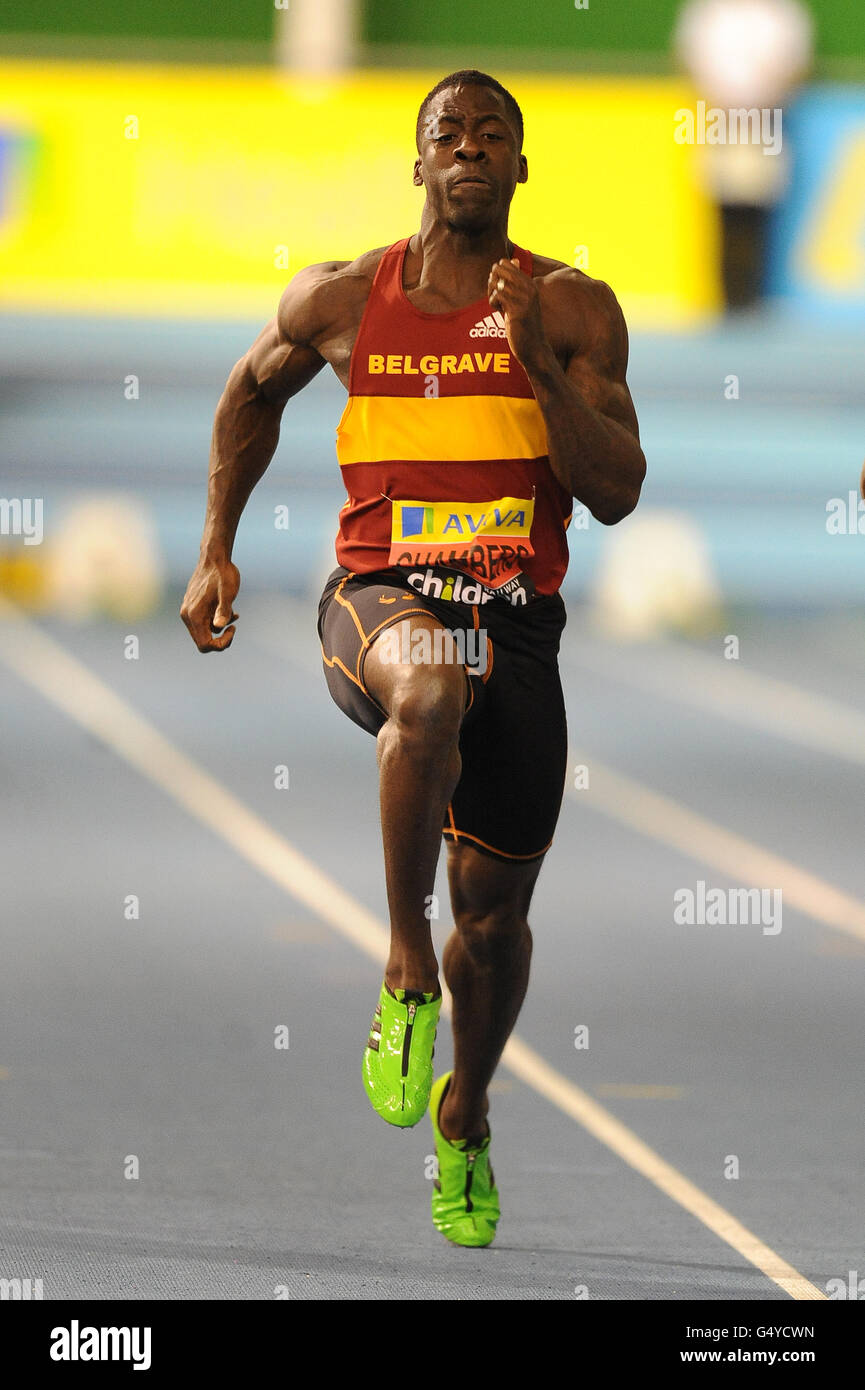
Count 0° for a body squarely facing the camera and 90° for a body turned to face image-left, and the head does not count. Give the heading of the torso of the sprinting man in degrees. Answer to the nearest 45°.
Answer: approximately 0°

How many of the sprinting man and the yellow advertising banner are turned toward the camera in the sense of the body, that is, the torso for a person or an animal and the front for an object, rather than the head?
2

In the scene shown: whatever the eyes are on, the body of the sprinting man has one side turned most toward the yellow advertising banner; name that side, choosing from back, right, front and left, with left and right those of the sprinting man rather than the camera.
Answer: back

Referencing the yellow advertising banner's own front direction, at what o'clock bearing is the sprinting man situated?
The sprinting man is roughly at 12 o'clock from the yellow advertising banner.
